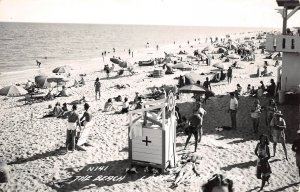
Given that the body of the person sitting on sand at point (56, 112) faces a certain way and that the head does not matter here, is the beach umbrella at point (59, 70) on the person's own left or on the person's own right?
on the person's own right

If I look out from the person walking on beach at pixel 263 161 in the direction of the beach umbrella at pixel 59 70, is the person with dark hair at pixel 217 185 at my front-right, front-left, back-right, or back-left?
back-left
